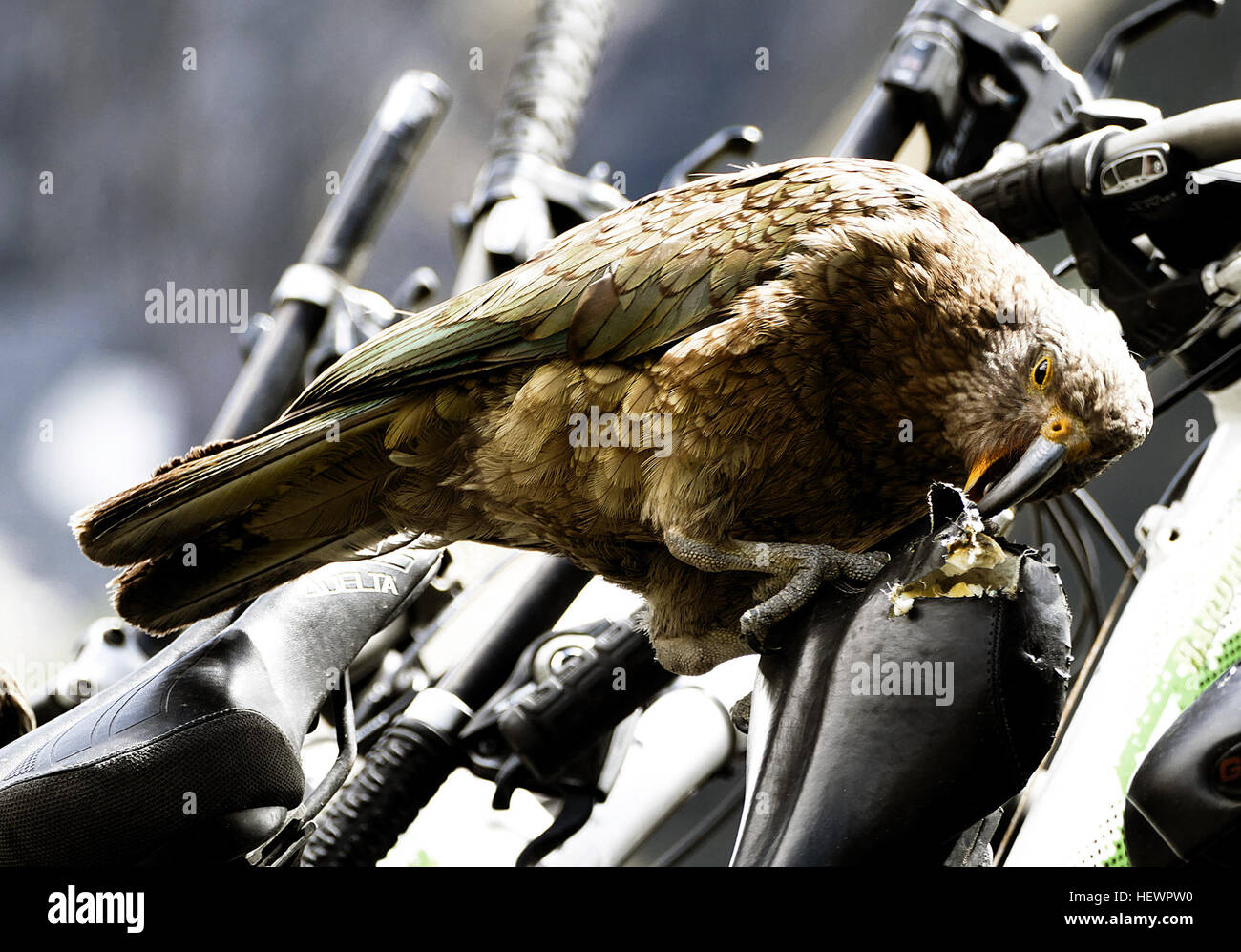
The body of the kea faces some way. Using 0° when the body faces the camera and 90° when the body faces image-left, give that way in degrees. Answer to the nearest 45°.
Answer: approximately 270°
